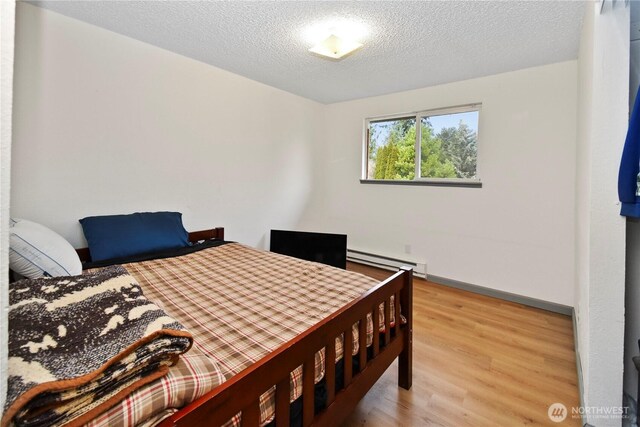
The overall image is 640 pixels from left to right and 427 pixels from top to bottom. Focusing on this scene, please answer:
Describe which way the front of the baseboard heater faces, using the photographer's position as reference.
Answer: facing the viewer and to the left of the viewer

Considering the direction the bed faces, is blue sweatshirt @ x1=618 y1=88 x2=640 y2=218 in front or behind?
in front

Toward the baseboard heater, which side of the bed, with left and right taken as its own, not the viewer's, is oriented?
left

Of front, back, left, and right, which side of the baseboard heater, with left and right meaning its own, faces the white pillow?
front

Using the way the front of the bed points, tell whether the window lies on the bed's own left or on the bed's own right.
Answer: on the bed's own left

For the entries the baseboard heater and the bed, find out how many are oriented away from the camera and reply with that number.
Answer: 0

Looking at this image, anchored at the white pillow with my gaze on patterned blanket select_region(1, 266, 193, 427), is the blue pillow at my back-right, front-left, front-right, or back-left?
back-left

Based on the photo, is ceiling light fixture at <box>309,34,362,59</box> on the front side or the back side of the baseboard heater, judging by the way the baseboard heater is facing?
on the front side
